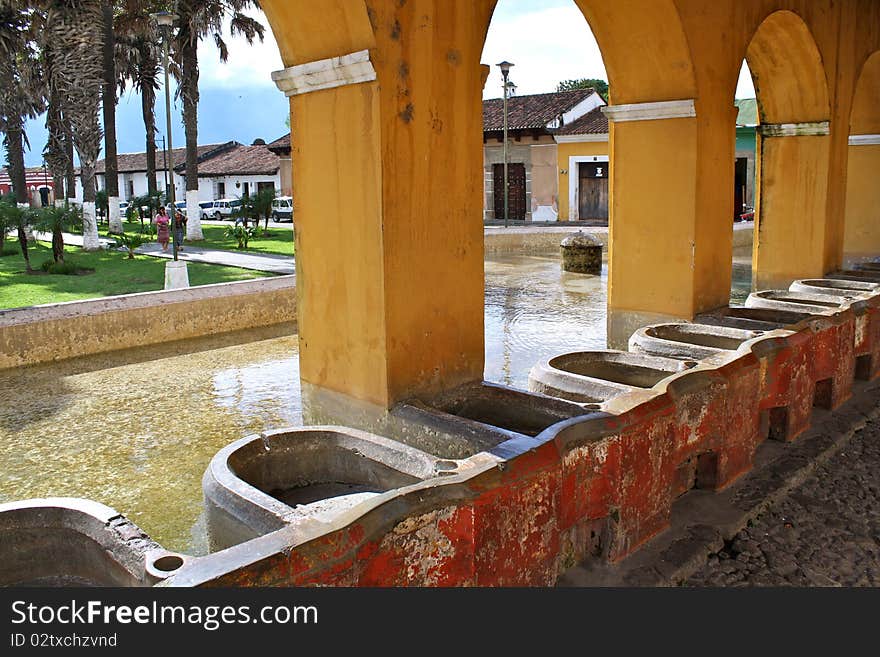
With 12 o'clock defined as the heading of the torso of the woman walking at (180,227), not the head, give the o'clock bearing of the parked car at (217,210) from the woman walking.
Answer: The parked car is roughly at 6 o'clock from the woman walking.

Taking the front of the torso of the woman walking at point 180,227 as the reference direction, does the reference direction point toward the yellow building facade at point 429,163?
yes

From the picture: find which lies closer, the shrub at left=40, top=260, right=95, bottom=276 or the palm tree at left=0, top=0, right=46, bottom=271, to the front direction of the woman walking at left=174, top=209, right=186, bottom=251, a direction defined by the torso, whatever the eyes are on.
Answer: the shrub

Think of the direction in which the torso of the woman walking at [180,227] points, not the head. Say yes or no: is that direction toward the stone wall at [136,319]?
yes

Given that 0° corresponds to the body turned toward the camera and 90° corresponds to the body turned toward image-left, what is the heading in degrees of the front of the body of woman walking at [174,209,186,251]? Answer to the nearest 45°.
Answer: approximately 0°
